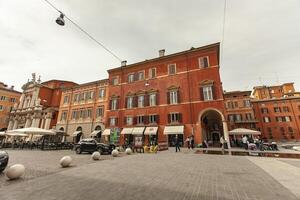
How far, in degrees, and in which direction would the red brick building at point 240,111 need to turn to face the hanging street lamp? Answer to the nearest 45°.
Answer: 0° — it already faces it

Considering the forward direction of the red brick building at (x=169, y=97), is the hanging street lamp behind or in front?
in front

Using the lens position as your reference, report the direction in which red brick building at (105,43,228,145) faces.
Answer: facing the viewer and to the left of the viewer

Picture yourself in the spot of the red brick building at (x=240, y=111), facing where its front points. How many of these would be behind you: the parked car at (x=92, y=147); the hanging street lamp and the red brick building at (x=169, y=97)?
0

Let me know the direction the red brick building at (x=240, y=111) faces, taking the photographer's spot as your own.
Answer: facing the viewer

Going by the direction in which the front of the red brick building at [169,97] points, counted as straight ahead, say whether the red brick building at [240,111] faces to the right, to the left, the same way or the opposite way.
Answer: the same way

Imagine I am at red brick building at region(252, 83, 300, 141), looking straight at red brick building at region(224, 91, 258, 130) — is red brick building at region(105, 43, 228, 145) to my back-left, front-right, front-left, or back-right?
front-left

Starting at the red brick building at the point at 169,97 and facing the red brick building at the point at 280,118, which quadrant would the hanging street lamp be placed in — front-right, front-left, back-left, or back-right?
back-right

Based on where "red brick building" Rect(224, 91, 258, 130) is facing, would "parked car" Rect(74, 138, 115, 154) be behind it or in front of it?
in front

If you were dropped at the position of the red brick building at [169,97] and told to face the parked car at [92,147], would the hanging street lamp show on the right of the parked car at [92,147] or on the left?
left

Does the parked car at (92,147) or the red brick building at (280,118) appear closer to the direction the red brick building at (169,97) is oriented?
the parked car

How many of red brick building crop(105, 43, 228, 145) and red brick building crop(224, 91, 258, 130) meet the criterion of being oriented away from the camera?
0
